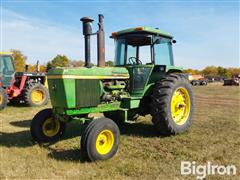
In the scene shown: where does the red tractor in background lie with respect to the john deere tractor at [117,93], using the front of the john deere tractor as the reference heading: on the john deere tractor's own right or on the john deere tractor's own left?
on the john deere tractor's own right

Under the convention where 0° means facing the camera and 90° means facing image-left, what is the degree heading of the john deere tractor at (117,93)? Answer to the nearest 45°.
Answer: approximately 45°
